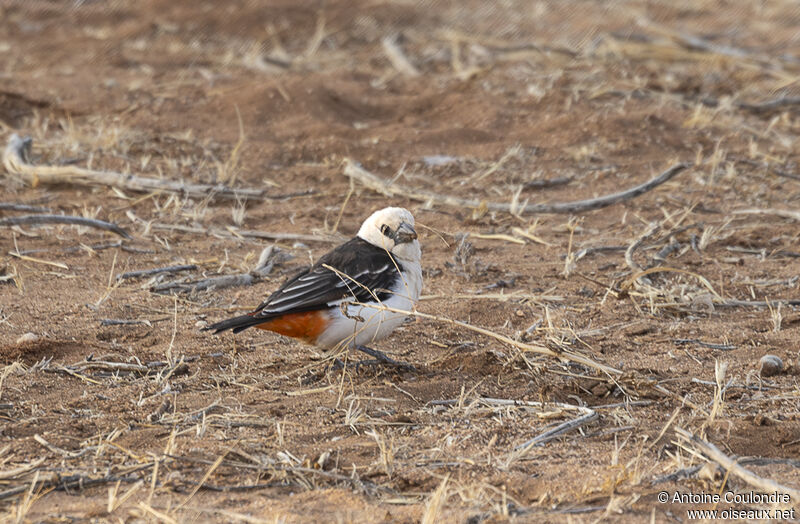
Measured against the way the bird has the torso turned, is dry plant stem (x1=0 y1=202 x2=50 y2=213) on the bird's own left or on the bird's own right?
on the bird's own left

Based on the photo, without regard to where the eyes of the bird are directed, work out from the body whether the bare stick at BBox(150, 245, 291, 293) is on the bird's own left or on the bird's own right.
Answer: on the bird's own left

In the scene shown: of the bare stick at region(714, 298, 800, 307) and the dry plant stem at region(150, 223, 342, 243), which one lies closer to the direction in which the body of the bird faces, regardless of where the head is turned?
the bare stick

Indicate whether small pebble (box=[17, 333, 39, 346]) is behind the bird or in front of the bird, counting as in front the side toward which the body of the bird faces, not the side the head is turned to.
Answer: behind

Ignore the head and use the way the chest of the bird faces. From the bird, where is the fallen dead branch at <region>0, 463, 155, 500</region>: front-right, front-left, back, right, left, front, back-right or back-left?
back-right

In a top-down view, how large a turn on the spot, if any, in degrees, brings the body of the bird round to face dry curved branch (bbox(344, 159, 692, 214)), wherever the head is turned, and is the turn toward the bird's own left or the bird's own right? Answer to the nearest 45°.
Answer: approximately 45° to the bird's own left

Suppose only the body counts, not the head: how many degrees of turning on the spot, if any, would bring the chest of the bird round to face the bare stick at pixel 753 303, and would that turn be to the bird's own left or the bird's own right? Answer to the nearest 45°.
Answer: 0° — it already faces it

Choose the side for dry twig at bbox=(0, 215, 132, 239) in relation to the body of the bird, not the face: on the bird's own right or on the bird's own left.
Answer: on the bird's own left

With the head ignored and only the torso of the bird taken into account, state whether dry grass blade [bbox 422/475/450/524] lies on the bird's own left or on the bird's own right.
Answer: on the bird's own right

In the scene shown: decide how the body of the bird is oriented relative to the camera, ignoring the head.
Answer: to the viewer's right
